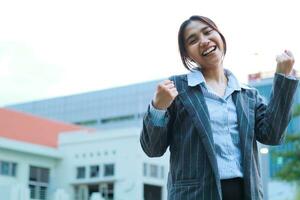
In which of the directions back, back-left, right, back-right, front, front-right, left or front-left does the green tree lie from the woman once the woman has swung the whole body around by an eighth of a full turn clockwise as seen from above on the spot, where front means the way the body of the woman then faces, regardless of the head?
back

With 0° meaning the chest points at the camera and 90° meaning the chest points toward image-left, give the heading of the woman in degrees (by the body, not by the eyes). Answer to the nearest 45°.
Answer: approximately 315°

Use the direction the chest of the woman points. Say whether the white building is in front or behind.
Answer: behind
